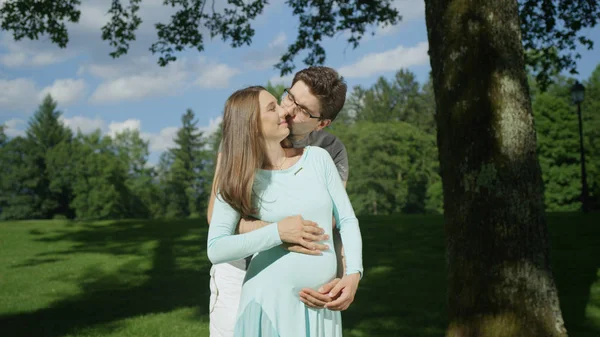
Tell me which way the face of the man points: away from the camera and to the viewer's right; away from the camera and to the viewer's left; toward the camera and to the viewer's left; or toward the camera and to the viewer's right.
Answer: toward the camera and to the viewer's left

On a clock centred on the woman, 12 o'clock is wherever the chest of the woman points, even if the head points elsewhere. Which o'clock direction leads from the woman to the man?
The man is roughly at 6 o'clock from the woman.

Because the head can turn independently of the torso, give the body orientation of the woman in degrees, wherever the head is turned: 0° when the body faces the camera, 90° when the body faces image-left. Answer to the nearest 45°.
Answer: approximately 315°

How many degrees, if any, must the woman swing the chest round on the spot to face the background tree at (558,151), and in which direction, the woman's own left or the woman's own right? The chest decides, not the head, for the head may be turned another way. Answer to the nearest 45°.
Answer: approximately 90° to the woman's own left
